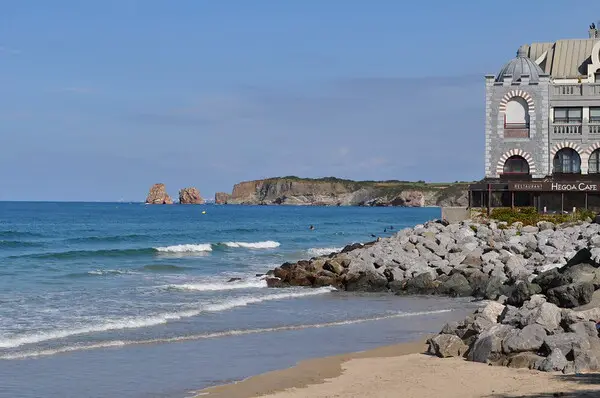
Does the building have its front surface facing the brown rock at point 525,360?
yes

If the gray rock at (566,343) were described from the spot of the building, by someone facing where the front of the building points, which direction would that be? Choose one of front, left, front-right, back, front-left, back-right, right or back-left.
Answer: front

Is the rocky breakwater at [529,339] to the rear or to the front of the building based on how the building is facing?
to the front

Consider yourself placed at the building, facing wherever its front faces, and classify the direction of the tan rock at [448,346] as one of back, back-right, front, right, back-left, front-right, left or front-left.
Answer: front

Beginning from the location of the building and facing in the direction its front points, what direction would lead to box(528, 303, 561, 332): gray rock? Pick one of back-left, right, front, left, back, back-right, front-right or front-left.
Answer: front

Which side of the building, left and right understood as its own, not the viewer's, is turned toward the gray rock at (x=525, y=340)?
front

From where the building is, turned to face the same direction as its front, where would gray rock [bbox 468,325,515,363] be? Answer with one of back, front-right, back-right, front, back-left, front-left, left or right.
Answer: front

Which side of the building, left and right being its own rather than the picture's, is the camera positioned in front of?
front

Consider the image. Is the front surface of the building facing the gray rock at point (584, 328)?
yes

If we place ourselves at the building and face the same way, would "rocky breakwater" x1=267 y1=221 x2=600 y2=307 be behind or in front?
in front

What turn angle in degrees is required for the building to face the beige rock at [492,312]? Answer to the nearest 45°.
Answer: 0° — it already faces it

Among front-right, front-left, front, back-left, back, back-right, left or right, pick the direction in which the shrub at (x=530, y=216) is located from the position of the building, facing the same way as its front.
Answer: front

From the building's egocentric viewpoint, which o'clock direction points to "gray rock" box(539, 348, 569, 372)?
The gray rock is roughly at 12 o'clock from the building.
